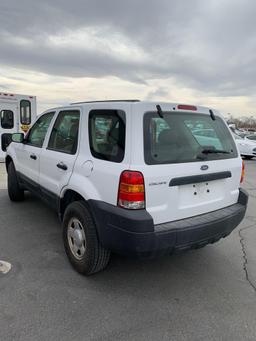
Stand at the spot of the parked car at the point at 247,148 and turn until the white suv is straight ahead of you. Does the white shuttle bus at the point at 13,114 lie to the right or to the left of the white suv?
right

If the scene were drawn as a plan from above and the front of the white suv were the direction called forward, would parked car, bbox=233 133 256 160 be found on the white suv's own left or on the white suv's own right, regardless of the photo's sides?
on the white suv's own right

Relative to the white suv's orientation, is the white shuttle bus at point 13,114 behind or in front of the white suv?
in front

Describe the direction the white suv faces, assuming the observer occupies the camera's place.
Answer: facing away from the viewer and to the left of the viewer

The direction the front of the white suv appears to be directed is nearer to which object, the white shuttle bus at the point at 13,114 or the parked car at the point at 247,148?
the white shuttle bus
